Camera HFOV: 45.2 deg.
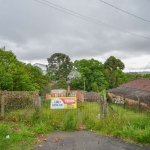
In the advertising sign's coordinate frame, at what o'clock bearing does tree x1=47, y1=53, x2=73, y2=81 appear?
The tree is roughly at 6 o'clock from the advertising sign.

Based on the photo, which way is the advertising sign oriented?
toward the camera

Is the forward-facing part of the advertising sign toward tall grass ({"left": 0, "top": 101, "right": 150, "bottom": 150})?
yes

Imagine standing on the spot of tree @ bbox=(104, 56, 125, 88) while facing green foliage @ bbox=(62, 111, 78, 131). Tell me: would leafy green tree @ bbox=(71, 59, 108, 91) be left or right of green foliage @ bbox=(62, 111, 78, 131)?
right

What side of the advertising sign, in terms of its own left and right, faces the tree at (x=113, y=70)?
back

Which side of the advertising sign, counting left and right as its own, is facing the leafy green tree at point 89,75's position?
back

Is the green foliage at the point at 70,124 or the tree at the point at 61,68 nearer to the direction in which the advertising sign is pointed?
the green foliage

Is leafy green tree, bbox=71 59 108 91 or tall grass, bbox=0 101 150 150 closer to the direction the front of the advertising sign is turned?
the tall grass

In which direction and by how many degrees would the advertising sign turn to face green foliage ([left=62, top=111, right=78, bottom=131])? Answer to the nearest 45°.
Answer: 0° — it already faces it

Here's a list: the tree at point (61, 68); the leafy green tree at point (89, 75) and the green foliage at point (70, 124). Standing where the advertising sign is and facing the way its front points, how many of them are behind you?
2

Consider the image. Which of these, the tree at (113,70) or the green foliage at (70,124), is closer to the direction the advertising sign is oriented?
the green foliage
